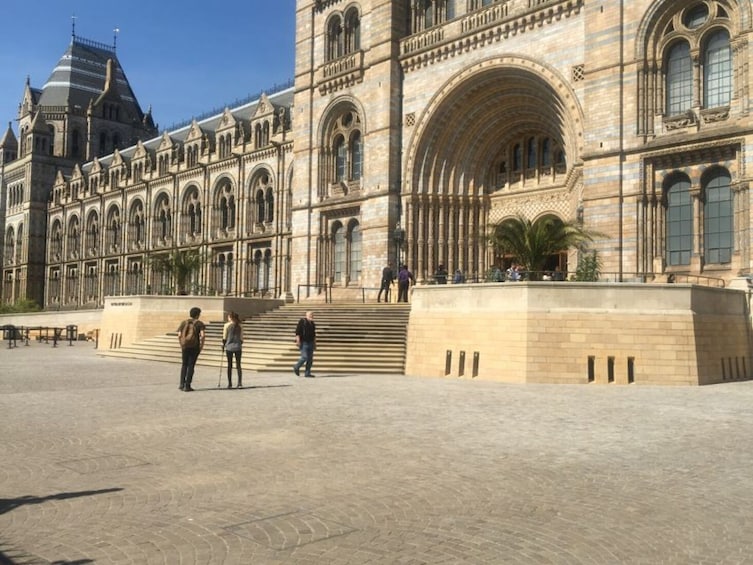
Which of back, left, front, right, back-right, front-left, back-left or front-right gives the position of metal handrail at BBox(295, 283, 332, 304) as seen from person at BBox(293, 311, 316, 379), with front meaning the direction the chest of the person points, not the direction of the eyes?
back-left

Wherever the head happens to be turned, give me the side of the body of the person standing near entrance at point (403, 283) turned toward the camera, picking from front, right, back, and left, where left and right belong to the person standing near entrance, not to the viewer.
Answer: back

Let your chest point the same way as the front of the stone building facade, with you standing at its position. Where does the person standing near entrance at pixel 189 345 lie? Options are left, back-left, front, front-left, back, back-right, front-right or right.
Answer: front

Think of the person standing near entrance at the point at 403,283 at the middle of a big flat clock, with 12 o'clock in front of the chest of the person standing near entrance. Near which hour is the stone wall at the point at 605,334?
The stone wall is roughly at 5 o'clock from the person standing near entrance.

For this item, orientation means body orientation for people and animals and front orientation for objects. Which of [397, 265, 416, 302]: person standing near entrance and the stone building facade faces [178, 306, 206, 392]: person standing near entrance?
the stone building facade

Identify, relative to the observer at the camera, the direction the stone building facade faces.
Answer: facing the viewer and to the left of the viewer

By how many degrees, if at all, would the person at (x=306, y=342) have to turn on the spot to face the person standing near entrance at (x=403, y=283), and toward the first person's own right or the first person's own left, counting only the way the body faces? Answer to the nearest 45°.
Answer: approximately 90° to the first person's own left
